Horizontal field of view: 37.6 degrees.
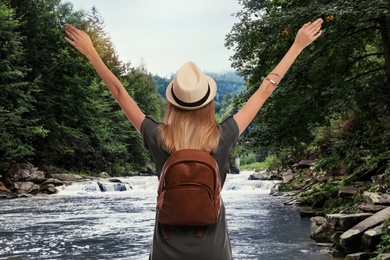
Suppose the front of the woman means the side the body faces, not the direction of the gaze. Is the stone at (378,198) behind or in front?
in front

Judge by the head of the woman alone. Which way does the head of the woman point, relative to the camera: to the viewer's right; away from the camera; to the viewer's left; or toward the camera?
away from the camera

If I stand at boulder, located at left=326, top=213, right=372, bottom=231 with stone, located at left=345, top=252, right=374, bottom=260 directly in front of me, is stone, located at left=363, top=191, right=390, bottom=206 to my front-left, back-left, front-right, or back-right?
back-left

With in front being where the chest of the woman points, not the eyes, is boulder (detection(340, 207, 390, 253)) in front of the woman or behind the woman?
in front

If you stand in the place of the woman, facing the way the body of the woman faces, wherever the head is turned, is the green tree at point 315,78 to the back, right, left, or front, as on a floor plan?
front

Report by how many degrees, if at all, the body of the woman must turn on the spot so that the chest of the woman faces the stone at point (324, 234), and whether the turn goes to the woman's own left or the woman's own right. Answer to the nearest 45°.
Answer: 0° — they already face it

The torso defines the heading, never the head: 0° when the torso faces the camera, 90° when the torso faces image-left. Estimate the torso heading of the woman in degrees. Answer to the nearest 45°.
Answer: approximately 180°
